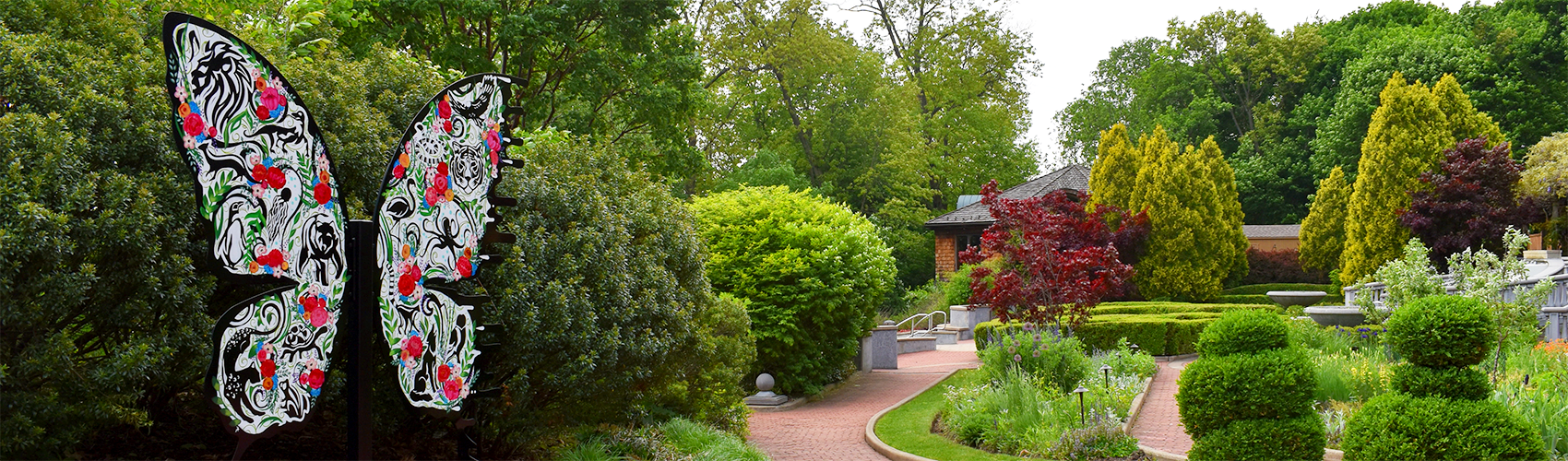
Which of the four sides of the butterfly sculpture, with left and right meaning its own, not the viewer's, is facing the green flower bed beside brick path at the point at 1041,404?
left

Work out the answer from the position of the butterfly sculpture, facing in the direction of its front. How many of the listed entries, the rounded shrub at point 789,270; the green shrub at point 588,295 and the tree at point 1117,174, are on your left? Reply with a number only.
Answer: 3

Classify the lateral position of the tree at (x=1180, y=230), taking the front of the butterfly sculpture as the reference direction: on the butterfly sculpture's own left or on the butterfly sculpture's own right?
on the butterfly sculpture's own left

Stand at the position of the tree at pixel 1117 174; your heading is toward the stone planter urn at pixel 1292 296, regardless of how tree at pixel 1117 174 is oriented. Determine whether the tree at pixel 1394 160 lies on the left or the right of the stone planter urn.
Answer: left

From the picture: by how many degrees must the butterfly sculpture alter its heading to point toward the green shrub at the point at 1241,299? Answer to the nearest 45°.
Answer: approximately 90° to its left

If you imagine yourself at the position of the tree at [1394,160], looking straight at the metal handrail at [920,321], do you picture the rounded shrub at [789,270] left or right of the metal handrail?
left

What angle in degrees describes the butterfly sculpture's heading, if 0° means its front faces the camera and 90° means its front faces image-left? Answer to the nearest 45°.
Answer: approximately 315°

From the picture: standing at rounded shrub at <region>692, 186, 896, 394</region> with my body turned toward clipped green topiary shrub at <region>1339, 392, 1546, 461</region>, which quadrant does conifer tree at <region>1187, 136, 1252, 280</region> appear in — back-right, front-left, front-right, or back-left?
back-left

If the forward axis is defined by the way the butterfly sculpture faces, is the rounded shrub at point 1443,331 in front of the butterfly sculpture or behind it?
in front
